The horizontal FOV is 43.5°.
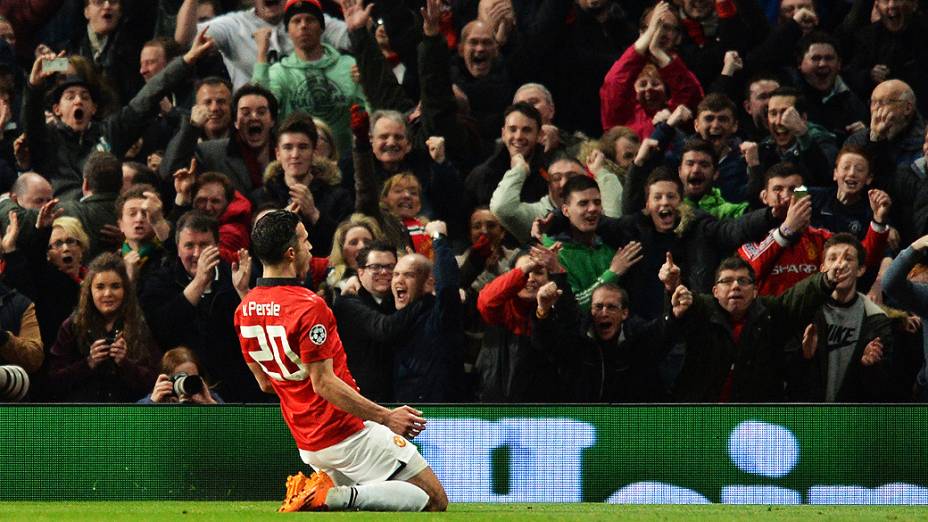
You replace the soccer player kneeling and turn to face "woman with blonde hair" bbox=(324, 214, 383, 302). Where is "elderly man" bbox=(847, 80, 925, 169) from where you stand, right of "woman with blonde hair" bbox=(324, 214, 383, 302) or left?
right

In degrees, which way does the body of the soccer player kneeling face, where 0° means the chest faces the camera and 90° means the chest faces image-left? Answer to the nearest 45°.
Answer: approximately 225°

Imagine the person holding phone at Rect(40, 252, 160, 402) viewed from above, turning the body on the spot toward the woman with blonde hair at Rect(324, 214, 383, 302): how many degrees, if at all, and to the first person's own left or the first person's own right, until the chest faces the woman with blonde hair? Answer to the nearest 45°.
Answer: approximately 90° to the first person's own left

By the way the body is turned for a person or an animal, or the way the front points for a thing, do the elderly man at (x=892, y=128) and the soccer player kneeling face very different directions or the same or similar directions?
very different directions

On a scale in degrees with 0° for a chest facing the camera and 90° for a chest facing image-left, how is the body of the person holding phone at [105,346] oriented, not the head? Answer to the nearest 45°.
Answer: approximately 0°

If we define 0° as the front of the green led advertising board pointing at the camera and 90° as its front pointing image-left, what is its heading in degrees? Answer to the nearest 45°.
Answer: approximately 0°

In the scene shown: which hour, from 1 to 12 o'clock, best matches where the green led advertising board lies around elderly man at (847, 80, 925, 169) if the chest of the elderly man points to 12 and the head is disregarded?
The green led advertising board is roughly at 12 o'clock from the elderly man.
